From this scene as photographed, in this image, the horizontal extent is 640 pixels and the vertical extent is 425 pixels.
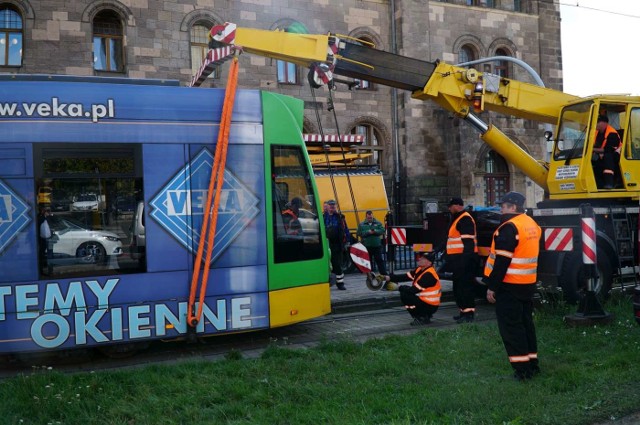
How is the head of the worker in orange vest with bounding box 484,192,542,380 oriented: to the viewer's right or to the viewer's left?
to the viewer's left

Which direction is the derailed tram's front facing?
to the viewer's right

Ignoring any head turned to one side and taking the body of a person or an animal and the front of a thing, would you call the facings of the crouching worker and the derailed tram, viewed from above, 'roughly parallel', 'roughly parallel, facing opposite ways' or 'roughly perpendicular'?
roughly parallel, facing opposite ways

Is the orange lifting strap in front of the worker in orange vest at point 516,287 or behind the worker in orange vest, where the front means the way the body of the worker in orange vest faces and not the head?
in front

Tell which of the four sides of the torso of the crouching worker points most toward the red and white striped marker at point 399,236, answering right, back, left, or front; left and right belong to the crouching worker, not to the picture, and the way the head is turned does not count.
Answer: right

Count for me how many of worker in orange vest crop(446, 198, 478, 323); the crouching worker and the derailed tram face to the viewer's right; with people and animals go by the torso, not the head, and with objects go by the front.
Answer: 1

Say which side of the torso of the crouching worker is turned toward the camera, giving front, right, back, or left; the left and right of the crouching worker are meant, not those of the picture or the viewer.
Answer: left

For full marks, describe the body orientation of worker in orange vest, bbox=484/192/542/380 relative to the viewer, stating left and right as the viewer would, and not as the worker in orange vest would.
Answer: facing away from the viewer and to the left of the viewer

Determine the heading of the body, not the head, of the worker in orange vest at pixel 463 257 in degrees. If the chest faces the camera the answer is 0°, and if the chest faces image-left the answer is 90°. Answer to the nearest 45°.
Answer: approximately 90°

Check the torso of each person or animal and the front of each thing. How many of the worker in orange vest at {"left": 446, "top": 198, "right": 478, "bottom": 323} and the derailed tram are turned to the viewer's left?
1
